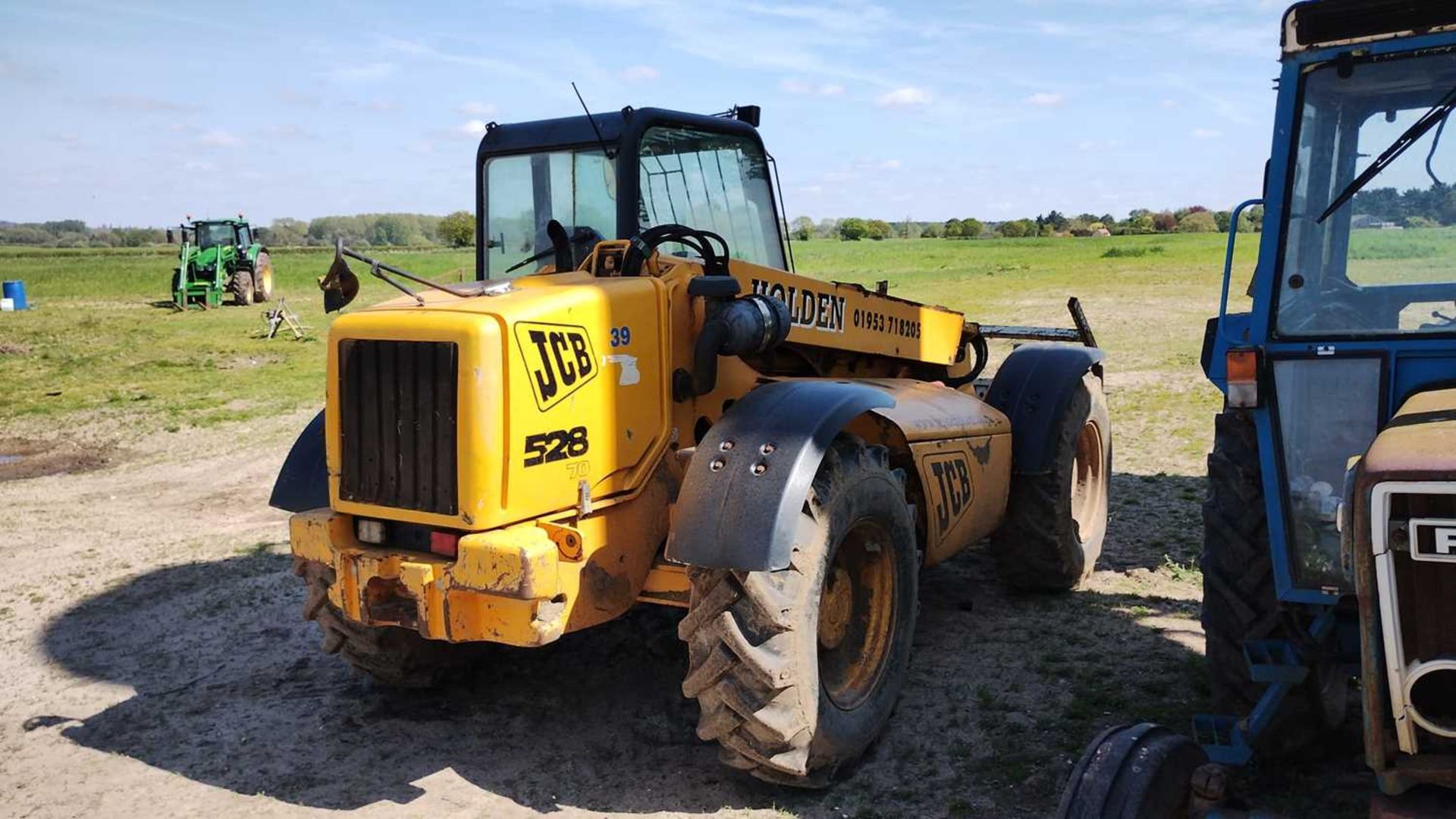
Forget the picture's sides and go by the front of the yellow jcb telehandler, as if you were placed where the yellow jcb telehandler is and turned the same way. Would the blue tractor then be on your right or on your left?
on your right

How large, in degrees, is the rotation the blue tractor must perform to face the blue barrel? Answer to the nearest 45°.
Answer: approximately 135° to its right

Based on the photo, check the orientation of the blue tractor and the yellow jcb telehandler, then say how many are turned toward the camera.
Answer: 1

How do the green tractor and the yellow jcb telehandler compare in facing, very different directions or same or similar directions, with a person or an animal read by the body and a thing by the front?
very different directions

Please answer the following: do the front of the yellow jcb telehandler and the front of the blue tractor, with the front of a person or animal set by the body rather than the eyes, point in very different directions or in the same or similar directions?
very different directions

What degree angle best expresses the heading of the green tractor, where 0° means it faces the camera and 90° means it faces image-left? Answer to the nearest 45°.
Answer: approximately 45°

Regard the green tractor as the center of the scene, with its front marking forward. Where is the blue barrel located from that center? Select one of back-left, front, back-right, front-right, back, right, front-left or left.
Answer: front-right

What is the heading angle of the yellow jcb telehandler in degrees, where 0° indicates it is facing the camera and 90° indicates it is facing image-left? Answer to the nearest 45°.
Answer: approximately 225°

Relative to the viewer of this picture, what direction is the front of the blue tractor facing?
facing the viewer

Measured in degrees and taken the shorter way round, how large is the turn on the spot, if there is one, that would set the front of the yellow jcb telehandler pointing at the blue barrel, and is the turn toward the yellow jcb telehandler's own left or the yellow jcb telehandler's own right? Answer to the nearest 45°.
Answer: approximately 90° to the yellow jcb telehandler's own left

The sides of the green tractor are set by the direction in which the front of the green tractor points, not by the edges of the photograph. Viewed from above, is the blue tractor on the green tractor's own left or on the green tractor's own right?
on the green tractor's own left
